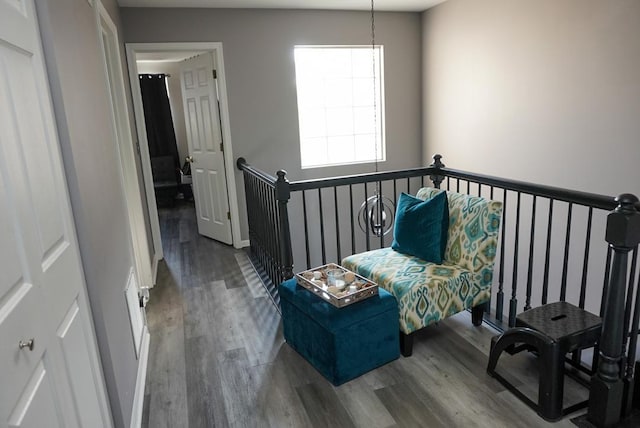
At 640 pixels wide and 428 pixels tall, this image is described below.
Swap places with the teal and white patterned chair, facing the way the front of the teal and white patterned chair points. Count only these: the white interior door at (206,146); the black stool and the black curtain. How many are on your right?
2

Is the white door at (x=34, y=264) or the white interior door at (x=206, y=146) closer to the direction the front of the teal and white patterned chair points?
the white door

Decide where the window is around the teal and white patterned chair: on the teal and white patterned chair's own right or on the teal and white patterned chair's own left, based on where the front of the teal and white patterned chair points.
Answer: on the teal and white patterned chair's own right

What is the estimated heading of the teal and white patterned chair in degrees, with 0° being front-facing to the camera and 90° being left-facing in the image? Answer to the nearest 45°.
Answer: approximately 45°

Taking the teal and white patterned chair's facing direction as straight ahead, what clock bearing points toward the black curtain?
The black curtain is roughly at 3 o'clock from the teal and white patterned chair.

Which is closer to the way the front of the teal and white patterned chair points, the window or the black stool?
the black stool

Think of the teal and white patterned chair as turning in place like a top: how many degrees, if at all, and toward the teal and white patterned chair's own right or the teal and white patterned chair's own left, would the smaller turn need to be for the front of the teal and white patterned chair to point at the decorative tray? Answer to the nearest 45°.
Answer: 0° — it already faces it

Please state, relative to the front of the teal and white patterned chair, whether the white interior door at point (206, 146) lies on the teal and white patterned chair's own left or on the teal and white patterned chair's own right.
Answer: on the teal and white patterned chair's own right

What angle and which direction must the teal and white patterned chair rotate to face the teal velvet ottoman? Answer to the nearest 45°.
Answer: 0° — it already faces it

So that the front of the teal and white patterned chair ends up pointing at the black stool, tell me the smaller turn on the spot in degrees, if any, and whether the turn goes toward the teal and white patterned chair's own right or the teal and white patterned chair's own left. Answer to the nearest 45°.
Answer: approximately 90° to the teal and white patterned chair's own left

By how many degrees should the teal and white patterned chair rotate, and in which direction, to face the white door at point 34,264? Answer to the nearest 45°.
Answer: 0° — it already faces it

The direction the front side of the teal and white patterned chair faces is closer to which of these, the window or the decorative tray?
the decorative tray
